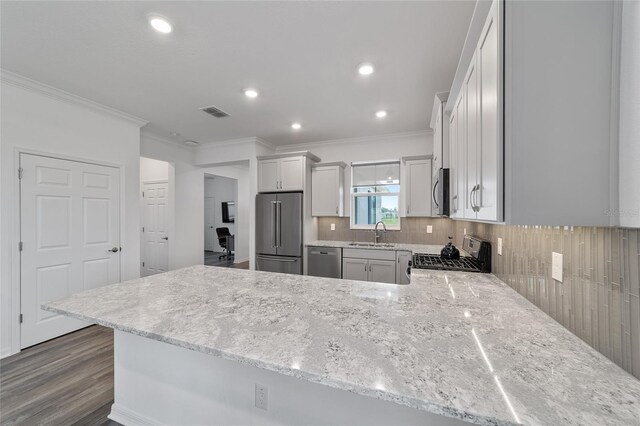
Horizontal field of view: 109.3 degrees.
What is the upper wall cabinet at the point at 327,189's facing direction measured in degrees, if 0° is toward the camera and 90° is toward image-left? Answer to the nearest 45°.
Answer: approximately 0°

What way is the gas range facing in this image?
to the viewer's left

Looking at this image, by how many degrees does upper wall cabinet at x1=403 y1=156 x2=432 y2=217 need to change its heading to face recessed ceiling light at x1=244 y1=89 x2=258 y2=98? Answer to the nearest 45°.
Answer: approximately 45° to its right

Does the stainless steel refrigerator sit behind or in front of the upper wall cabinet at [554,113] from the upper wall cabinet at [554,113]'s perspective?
in front

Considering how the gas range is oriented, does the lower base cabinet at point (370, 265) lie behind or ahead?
ahead

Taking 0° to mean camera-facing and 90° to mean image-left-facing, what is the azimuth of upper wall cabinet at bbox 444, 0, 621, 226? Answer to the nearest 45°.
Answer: approximately 90°
